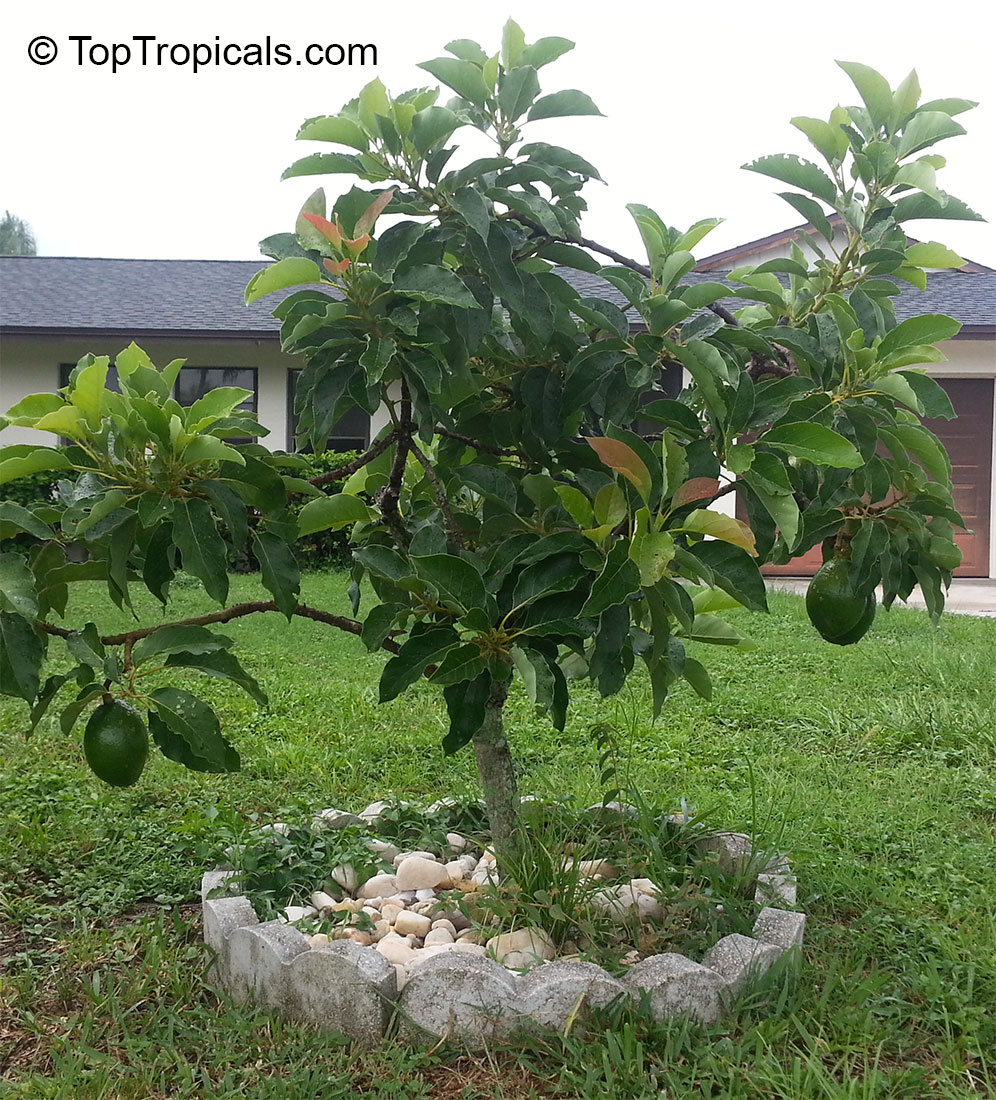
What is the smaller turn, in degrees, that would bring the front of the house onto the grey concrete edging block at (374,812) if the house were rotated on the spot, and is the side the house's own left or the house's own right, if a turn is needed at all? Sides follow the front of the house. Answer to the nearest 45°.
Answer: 0° — it already faces it

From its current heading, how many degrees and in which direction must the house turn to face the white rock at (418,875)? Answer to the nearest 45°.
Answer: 0° — it already faces it

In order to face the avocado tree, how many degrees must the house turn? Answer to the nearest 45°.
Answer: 0° — it already faces it

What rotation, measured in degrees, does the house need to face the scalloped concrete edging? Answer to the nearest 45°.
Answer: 0° — it already faces it

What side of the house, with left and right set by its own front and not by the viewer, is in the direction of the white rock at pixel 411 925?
front

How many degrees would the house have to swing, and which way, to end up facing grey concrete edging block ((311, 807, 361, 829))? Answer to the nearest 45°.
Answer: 0° — it already faces it

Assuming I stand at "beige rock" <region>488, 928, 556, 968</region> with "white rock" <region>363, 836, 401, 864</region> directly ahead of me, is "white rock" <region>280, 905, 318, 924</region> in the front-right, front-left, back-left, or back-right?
front-left

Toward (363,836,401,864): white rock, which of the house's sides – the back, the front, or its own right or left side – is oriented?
front

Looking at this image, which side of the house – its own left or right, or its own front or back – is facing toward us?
front

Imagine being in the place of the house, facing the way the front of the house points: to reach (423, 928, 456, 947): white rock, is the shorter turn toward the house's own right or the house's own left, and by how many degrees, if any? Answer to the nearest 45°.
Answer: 0° — it already faces it

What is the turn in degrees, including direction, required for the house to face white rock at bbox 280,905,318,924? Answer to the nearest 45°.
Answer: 0° — it already faces it
